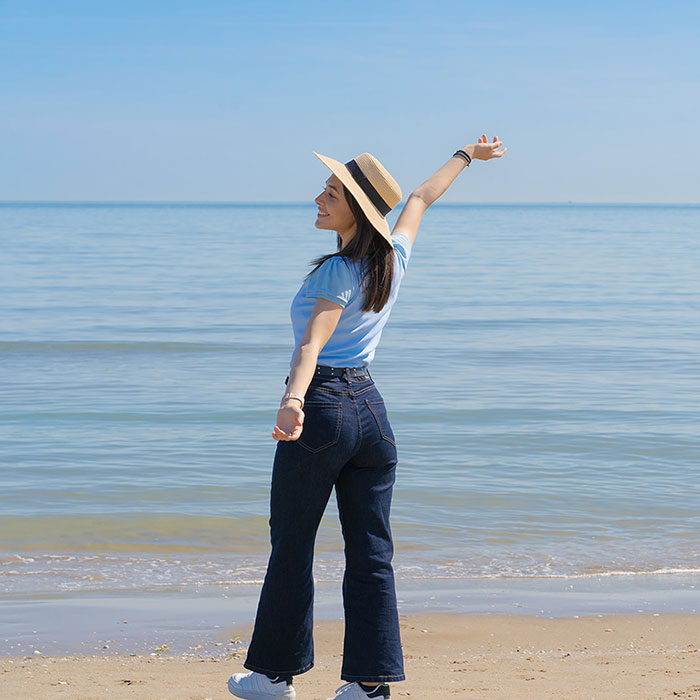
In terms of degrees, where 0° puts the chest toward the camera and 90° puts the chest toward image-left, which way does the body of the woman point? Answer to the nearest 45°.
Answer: approximately 135°

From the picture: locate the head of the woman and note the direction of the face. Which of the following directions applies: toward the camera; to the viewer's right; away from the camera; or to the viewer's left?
to the viewer's left
